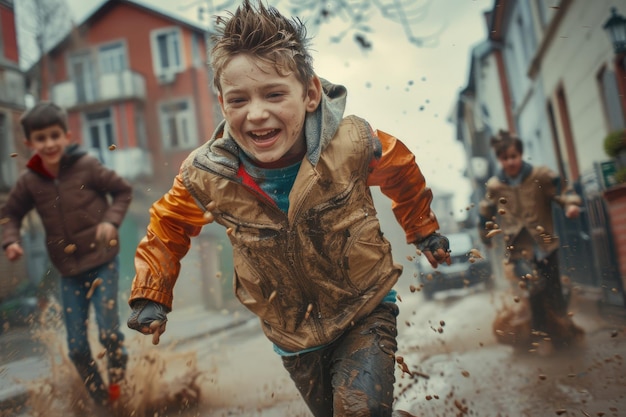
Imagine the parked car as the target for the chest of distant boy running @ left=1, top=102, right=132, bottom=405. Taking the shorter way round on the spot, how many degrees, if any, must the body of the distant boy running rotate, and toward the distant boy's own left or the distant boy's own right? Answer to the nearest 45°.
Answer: approximately 90° to the distant boy's own left

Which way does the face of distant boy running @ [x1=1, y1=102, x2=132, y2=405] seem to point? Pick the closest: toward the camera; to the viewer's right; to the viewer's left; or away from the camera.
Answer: toward the camera

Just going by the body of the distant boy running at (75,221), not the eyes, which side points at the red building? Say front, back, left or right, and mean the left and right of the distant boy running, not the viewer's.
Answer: back

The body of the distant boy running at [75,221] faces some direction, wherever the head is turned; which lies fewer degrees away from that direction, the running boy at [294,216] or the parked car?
the running boy

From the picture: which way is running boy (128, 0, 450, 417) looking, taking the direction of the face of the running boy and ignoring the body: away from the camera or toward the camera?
toward the camera

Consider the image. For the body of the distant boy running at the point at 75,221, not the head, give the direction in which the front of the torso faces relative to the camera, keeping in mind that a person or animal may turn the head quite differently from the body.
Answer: toward the camera

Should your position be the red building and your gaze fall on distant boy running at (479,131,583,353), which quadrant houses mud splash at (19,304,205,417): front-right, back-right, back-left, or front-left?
front-right

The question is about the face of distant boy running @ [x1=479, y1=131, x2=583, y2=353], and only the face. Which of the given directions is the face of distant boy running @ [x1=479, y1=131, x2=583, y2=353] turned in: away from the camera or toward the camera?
toward the camera

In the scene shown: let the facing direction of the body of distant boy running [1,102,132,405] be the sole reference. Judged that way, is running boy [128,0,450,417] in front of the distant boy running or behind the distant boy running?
in front
